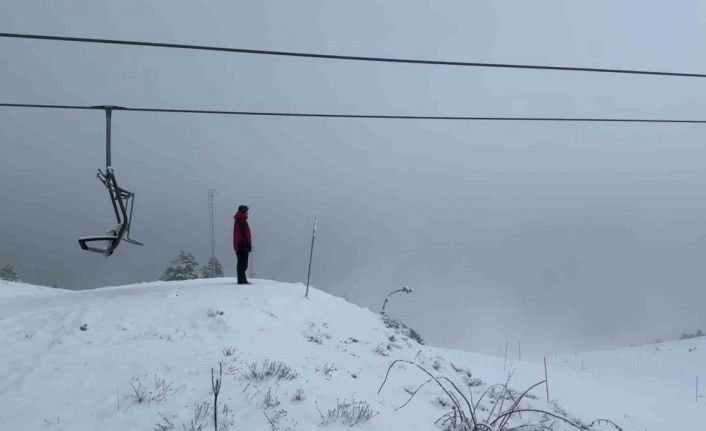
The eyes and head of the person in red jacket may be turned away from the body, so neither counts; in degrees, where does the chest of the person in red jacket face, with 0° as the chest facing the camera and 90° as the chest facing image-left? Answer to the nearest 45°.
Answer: approximately 270°

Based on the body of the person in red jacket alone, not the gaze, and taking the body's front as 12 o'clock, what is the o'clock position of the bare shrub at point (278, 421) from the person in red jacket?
The bare shrub is roughly at 3 o'clock from the person in red jacket.

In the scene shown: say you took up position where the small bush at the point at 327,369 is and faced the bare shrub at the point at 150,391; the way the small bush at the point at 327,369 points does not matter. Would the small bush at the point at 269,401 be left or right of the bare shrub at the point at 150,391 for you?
left

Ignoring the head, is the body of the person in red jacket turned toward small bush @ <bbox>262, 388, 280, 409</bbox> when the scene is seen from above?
no

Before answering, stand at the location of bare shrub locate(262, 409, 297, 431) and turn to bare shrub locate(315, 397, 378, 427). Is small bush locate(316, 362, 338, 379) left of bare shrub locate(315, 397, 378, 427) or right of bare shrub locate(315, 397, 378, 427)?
left

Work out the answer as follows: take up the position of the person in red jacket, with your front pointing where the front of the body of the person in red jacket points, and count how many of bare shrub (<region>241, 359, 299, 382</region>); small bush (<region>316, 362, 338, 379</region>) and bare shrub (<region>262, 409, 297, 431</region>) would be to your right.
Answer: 3

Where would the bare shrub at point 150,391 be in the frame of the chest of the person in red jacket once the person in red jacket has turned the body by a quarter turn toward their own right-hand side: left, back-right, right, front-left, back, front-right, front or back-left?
front

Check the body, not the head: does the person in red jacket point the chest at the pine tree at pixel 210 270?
no

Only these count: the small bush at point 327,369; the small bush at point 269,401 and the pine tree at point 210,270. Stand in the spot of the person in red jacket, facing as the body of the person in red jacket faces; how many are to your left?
1

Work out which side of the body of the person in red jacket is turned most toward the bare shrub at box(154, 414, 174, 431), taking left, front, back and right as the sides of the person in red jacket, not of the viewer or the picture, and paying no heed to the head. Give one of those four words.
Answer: right

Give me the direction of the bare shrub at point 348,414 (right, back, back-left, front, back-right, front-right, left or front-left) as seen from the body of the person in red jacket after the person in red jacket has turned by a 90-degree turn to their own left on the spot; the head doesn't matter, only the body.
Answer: back

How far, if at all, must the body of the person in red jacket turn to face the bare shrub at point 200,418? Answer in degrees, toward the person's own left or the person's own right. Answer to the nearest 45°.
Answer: approximately 90° to the person's own right

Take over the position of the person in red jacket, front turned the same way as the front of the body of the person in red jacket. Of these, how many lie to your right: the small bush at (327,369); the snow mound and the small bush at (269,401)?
2

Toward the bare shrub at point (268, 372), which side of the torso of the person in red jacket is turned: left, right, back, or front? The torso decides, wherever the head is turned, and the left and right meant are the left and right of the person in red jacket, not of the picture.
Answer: right

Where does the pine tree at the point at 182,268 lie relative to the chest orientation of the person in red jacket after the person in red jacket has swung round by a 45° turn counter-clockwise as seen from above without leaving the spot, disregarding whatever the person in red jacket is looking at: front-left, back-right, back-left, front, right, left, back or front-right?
front-left
